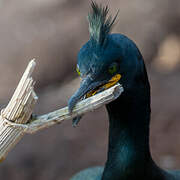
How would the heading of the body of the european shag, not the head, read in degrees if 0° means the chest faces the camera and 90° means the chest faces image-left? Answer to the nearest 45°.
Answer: approximately 45°
